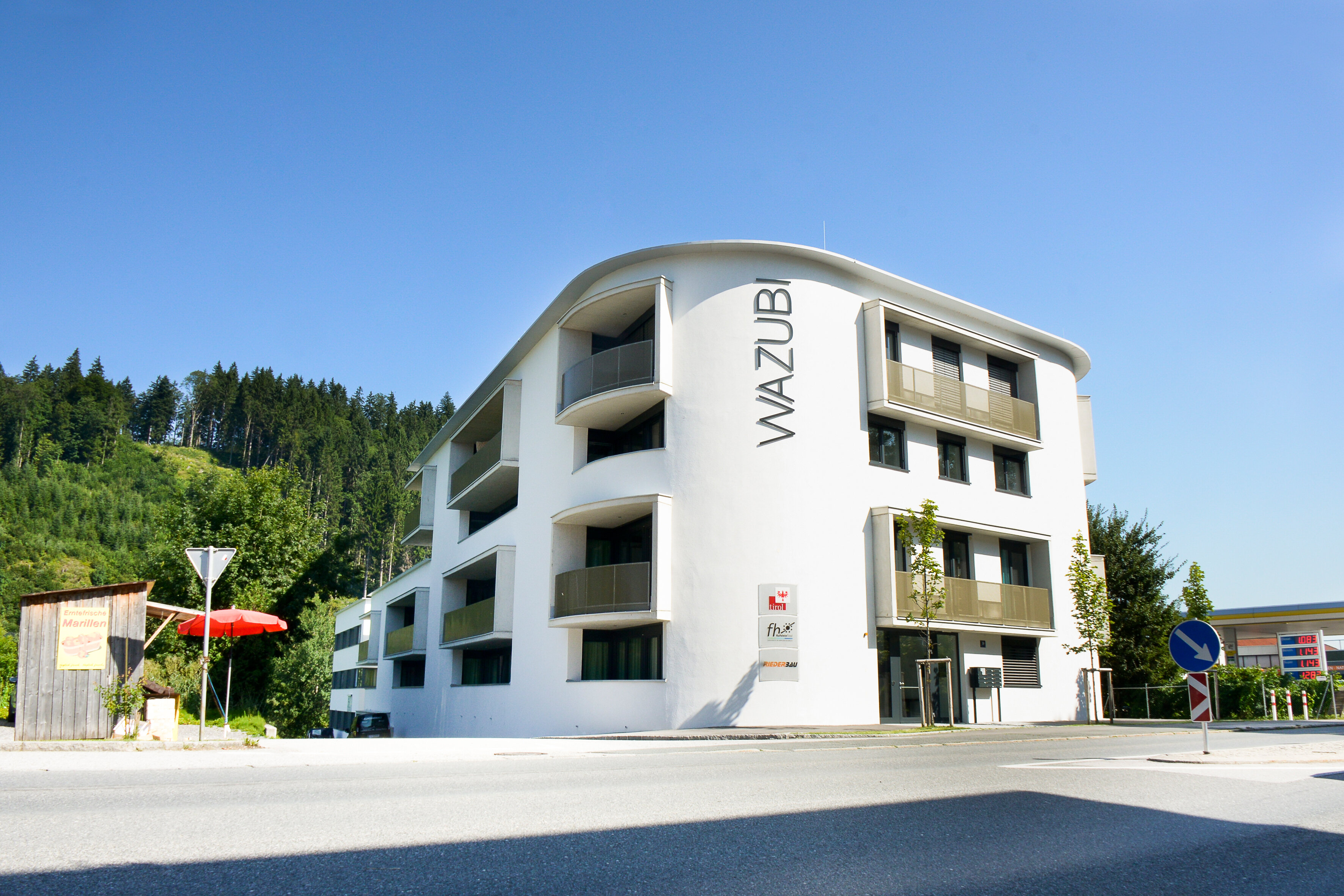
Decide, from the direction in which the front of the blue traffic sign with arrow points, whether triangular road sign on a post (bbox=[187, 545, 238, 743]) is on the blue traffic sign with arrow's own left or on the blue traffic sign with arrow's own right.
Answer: on the blue traffic sign with arrow's own right

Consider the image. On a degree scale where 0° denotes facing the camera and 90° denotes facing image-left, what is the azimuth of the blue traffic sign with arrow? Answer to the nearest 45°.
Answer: approximately 0°

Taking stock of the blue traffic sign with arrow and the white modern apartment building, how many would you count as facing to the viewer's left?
0

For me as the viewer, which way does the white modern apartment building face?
facing the viewer and to the right of the viewer

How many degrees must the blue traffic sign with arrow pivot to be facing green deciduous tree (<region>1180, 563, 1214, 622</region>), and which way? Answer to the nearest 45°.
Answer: approximately 180°

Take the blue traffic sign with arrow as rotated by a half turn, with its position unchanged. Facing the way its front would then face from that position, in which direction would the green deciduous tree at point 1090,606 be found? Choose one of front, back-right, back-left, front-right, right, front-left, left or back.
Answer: front

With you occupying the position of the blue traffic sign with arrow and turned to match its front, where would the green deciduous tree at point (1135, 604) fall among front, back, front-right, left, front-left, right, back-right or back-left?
back

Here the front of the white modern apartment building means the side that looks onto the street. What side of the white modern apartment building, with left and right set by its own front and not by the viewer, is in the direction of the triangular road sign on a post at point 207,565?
right

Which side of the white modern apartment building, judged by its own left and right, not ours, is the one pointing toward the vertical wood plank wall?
right

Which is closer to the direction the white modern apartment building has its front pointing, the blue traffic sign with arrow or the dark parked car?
the blue traffic sign with arrow

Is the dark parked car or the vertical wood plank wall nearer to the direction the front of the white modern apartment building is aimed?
the vertical wood plank wall
